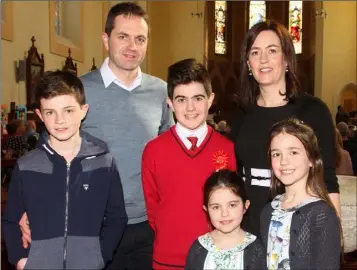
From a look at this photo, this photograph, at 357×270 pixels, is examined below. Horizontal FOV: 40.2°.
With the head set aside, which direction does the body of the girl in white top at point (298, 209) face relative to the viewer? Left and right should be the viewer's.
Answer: facing the viewer and to the left of the viewer

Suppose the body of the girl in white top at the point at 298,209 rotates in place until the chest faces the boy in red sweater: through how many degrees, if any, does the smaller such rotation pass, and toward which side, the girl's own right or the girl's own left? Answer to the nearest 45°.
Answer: approximately 45° to the girl's own right

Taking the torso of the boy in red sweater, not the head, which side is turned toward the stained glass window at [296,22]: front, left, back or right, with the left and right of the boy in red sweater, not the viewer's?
back

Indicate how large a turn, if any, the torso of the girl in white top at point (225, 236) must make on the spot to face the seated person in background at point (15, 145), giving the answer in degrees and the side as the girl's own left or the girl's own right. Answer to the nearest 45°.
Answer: approximately 135° to the girl's own right

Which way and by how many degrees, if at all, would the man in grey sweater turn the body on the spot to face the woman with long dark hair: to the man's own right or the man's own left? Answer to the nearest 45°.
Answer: approximately 45° to the man's own left

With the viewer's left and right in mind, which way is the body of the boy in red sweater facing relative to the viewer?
facing the viewer

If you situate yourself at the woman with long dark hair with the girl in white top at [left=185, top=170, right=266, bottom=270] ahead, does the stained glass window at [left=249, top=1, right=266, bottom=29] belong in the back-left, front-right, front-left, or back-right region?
back-right

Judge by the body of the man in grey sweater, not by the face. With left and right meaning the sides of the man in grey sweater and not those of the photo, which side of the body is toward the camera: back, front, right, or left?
front
